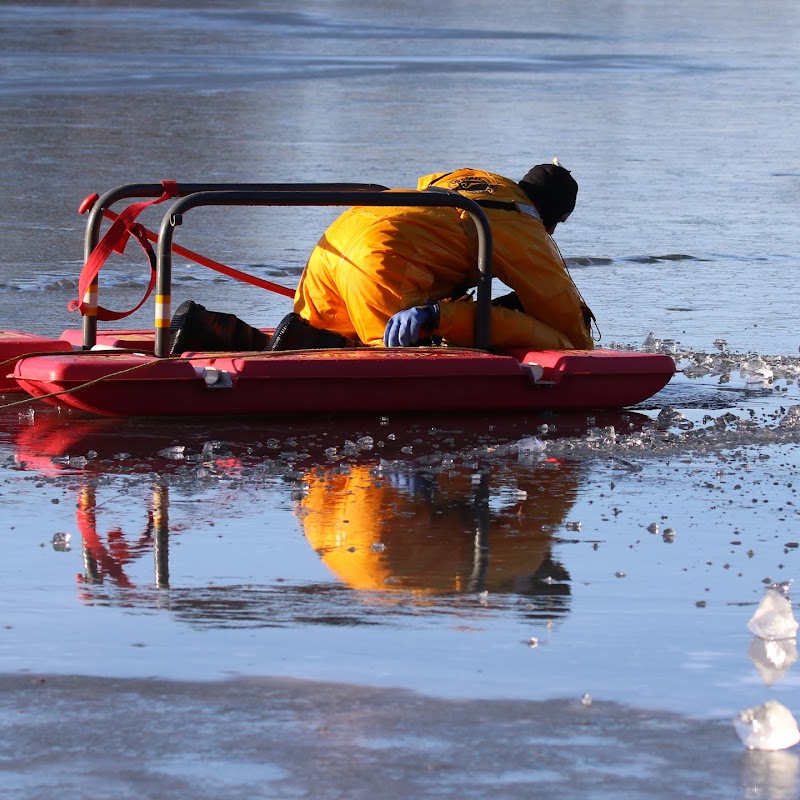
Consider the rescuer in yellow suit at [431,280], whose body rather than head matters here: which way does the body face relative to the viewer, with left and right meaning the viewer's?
facing to the right of the viewer

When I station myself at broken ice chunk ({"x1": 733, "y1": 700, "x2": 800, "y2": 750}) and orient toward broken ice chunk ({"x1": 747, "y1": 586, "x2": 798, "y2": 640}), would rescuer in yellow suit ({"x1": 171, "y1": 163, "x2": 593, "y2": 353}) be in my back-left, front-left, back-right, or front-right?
front-left

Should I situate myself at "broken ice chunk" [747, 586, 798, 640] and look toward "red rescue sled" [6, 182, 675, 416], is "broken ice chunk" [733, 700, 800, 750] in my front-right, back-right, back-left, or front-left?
back-left

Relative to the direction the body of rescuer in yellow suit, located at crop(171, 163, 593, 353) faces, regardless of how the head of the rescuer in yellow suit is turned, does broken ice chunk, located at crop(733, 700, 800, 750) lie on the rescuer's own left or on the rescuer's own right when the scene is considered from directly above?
on the rescuer's own right

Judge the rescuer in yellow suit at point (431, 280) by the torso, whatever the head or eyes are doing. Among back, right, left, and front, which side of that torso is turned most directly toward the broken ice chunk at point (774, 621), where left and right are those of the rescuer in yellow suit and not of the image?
right
